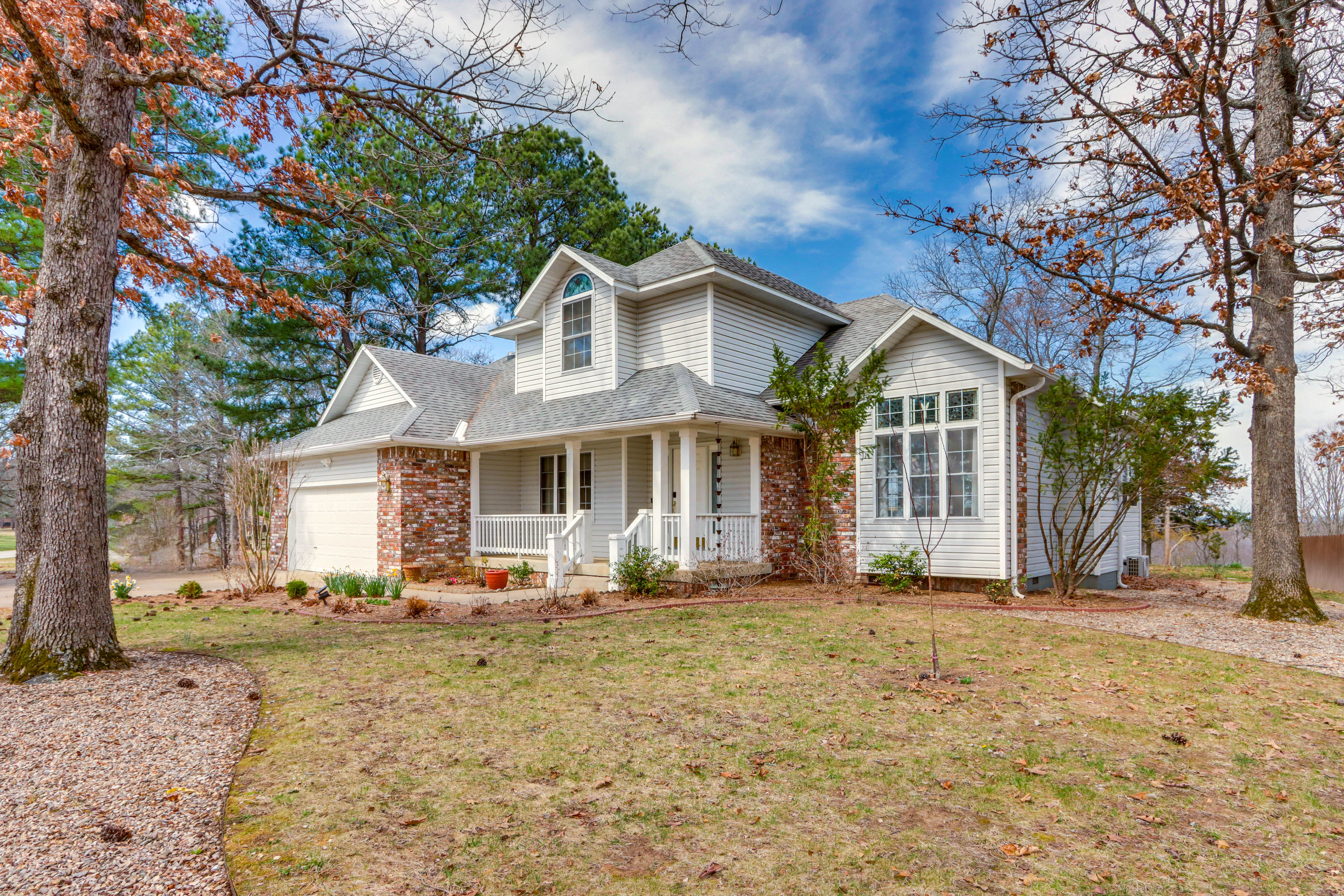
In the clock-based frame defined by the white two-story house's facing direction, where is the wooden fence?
The wooden fence is roughly at 7 o'clock from the white two-story house.

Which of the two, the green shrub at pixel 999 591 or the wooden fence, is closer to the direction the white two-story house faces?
the green shrub

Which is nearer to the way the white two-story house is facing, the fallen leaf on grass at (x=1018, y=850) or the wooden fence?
the fallen leaf on grass

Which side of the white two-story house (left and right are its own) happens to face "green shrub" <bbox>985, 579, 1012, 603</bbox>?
left

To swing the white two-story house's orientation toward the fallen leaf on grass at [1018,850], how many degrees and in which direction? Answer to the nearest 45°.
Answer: approximately 45° to its left

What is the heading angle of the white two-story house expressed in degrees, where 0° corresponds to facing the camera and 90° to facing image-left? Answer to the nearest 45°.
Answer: approximately 45°
